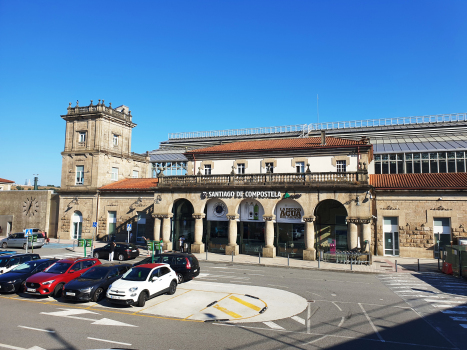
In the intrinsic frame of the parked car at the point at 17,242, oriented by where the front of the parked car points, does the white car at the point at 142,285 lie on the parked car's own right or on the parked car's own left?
on the parked car's own left

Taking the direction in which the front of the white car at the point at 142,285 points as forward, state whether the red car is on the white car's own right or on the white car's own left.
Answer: on the white car's own right

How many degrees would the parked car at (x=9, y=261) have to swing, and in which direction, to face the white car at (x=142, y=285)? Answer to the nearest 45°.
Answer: approximately 90° to its left

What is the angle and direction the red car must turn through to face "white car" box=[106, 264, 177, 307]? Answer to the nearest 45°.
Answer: approximately 90° to its left
